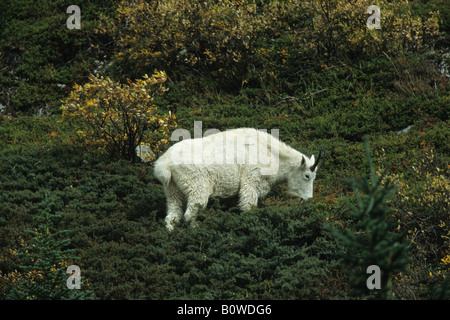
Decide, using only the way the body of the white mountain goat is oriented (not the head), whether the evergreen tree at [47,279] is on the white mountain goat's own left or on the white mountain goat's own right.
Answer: on the white mountain goat's own right

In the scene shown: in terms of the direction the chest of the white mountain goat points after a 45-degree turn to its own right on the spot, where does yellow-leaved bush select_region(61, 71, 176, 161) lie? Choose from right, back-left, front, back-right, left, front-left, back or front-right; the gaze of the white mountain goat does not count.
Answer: back

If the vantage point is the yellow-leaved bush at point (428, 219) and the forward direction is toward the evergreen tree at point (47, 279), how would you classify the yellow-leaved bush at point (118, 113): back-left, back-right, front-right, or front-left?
front-right

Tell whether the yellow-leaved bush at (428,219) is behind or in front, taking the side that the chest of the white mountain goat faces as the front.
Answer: in front

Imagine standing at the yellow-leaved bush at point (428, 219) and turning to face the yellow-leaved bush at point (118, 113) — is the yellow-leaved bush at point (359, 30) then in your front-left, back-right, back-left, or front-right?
front-right

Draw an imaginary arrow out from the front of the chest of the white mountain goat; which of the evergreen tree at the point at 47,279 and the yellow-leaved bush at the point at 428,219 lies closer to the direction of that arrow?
the yellow-leaved bush

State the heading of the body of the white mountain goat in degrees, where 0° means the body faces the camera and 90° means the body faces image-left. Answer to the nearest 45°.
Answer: approximately 270°

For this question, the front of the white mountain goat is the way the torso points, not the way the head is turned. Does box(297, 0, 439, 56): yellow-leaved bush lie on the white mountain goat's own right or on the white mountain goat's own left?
on the white mountain goat's own left
